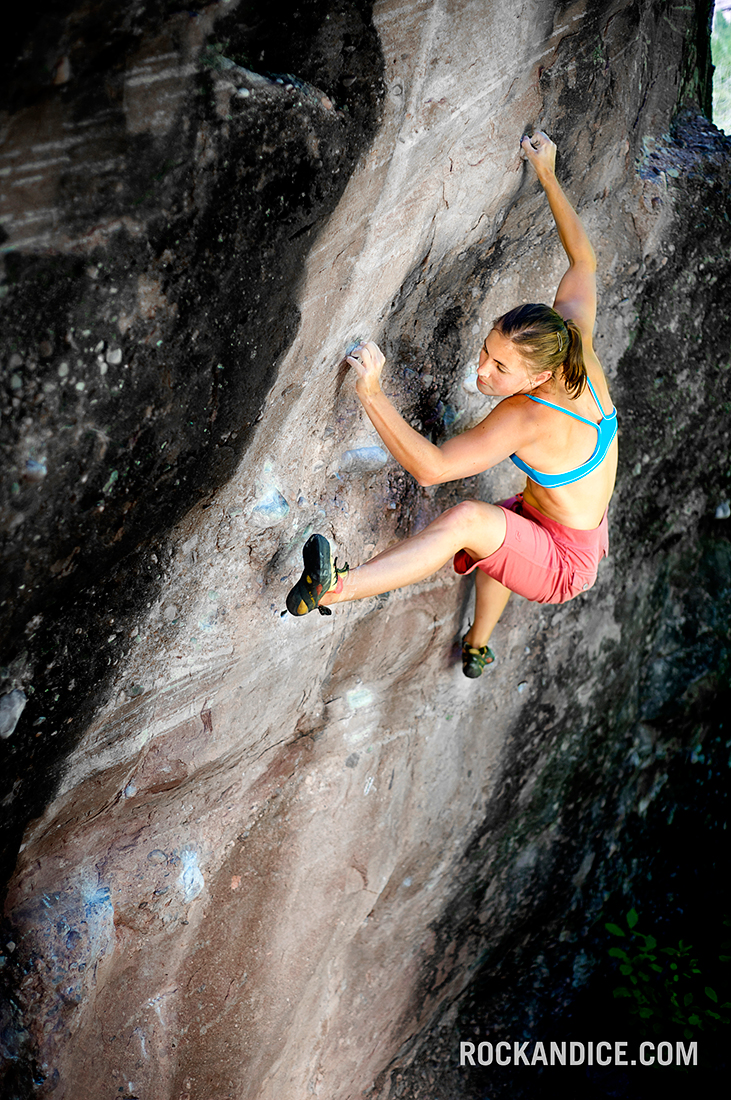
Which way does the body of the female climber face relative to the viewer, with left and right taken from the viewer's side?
facing away from the viewer and to the left of the viewer

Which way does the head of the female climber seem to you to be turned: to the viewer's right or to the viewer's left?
to the viewer's left
